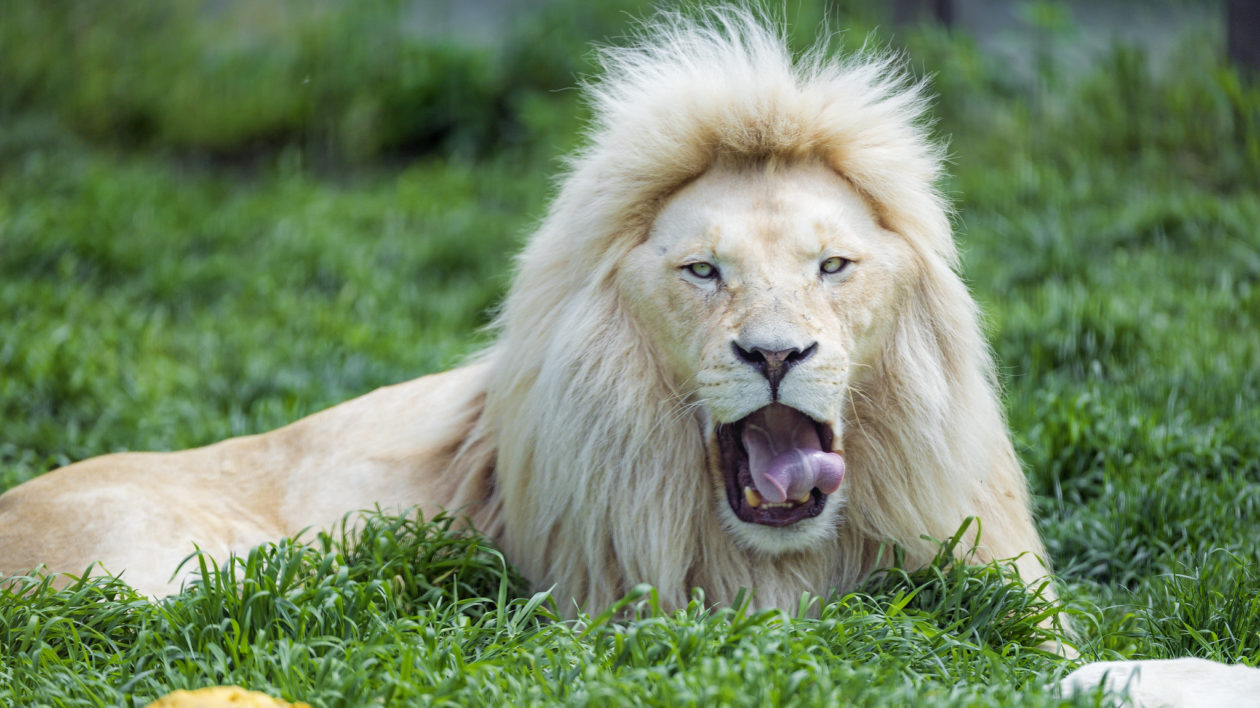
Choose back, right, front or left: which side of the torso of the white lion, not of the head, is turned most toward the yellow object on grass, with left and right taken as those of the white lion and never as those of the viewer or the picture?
right

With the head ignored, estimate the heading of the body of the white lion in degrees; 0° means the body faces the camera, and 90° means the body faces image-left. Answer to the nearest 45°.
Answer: approximately 315°
